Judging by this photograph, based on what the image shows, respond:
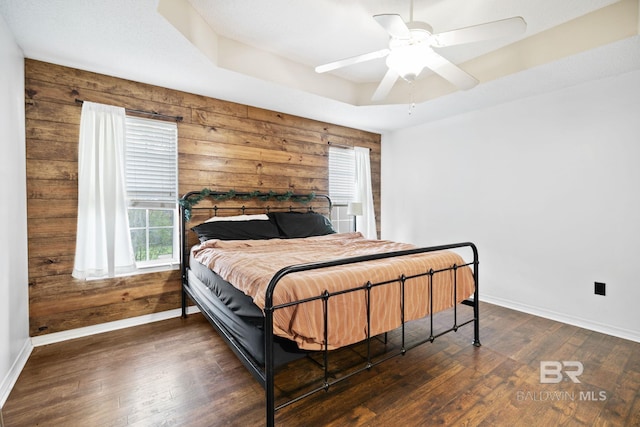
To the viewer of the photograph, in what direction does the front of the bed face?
facing the viewer and to the right of the viewer

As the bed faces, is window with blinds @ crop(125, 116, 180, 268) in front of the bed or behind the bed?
behind

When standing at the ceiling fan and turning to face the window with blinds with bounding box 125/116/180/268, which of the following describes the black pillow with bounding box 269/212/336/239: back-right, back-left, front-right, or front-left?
front-right

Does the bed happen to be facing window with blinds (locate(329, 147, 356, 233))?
no

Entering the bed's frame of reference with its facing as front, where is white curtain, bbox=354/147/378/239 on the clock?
The white curtain is roughly at 8 o'clock from the bed.

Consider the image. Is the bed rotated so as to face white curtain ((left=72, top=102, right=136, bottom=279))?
no
